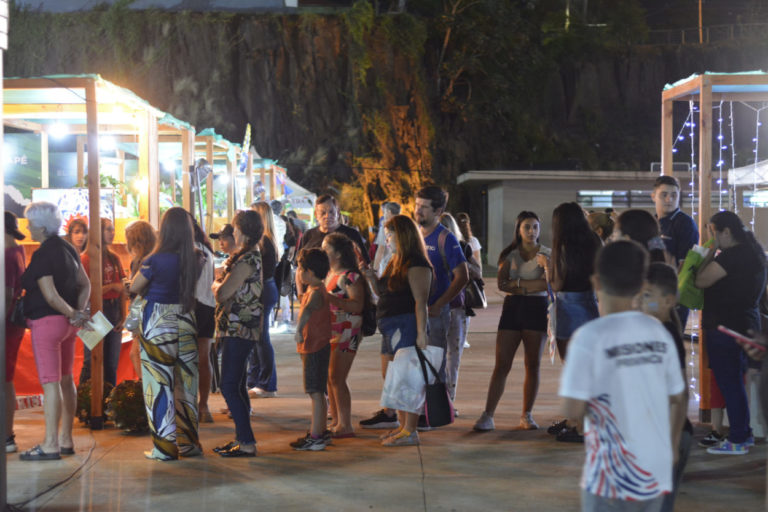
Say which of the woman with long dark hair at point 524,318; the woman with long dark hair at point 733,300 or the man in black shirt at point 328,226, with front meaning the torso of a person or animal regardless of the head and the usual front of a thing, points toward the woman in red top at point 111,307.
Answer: the woman with long dark hair at point 733,300

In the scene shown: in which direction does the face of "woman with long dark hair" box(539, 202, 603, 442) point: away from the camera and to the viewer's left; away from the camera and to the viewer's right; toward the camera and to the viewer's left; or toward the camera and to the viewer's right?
away from the camera and to the viewer's left

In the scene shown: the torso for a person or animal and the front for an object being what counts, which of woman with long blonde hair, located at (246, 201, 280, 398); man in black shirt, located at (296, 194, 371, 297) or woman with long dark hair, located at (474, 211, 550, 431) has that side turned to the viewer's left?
woman with long blonde hair, located at (246, 201, 280, 398)

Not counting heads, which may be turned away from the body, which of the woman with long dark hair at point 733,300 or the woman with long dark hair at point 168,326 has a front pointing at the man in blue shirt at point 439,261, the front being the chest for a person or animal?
the woman with long dark hair at point 733,300

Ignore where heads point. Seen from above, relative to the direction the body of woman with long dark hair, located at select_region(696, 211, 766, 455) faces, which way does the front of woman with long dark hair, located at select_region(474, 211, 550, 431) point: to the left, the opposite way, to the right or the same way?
to the left

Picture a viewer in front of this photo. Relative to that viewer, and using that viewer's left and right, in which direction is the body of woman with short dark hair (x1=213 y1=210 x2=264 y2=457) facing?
facing to the left of the viewer

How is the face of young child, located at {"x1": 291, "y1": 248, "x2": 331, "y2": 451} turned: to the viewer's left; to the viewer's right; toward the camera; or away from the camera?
to the viewer's left

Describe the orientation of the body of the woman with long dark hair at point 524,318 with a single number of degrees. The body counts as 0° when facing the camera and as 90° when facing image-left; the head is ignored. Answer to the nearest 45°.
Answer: approximately 0°

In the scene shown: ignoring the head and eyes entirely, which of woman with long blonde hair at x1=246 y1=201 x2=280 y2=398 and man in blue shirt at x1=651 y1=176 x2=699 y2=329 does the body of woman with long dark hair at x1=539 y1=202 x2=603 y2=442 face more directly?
the woman with long blonde hair

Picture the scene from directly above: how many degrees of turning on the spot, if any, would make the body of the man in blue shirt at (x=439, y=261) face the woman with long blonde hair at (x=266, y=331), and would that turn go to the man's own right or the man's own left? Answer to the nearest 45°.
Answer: approximately 90° to the man's own right

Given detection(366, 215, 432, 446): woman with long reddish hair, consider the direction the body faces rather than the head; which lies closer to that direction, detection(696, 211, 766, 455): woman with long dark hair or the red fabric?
the red fabric

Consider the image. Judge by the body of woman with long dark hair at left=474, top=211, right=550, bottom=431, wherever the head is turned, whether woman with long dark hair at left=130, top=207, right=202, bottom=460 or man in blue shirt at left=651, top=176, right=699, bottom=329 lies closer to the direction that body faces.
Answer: the woman with long dark hair

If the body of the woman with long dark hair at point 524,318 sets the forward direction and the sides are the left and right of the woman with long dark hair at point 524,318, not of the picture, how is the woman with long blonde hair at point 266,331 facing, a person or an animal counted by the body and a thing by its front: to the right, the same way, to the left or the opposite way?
to the right
